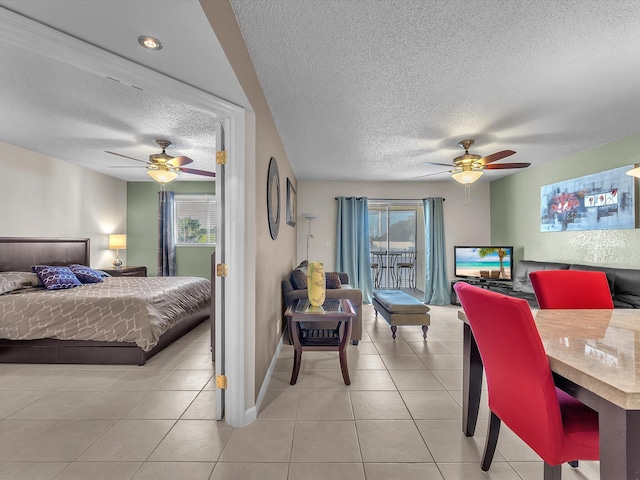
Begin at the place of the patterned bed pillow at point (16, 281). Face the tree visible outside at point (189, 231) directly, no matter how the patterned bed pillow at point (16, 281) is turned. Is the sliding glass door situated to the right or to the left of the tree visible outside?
right

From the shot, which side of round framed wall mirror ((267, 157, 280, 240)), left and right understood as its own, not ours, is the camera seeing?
right

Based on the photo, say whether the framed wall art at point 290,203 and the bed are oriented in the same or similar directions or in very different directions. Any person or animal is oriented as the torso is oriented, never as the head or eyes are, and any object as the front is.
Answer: same or similar directions

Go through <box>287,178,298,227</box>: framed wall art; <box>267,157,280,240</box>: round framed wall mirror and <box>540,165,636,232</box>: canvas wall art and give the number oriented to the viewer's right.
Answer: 2

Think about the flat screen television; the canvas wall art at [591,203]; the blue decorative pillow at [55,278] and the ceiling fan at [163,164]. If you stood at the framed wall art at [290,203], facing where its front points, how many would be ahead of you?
2

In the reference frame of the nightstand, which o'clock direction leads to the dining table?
The dining table is roughly at 1 o'clock from the nightstand.

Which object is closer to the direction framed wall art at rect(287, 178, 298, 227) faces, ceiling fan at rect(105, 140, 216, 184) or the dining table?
the dining table

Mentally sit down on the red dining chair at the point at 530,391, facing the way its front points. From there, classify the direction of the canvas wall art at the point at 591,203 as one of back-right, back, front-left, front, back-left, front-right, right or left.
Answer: front-left

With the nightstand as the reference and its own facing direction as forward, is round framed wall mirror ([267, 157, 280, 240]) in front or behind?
in front

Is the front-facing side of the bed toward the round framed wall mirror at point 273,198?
yes

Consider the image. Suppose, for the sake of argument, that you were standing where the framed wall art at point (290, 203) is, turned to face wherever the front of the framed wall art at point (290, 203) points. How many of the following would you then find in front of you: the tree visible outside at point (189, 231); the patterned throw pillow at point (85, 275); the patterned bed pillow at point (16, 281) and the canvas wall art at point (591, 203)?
1

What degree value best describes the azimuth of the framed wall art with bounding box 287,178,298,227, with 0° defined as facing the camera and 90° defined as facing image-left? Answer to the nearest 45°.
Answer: approximately 270°

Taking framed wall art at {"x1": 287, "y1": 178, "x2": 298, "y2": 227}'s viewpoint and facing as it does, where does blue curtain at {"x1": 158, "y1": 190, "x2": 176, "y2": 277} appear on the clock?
The blue curtain is roughly at 7 o'clock from the framed wall art.

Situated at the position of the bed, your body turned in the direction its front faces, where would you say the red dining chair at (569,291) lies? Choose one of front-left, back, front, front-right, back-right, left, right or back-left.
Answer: front

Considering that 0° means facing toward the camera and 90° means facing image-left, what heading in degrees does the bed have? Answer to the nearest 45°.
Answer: approximately 315°
